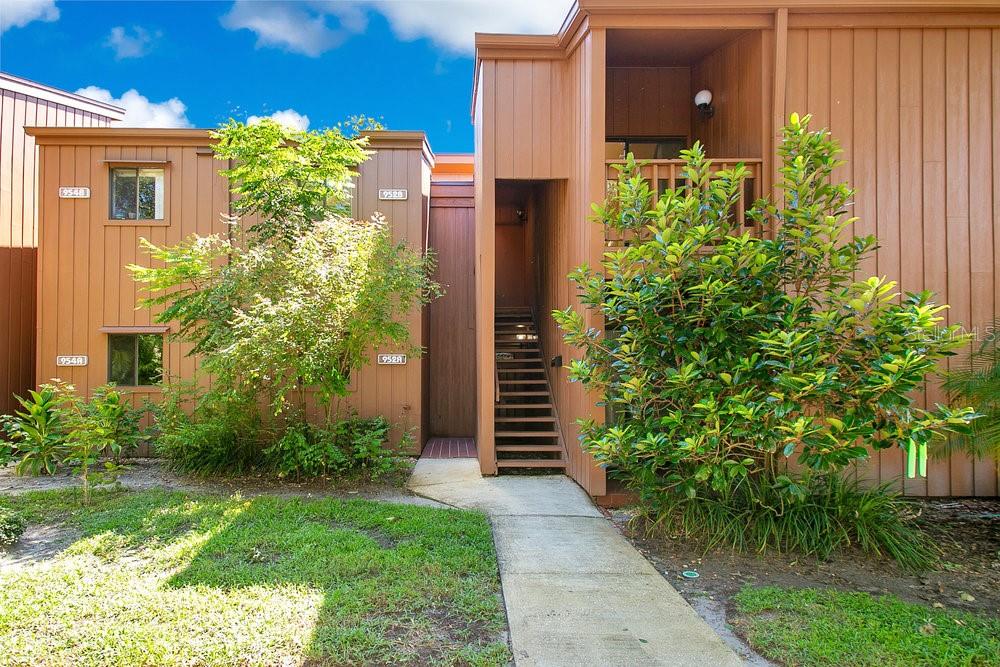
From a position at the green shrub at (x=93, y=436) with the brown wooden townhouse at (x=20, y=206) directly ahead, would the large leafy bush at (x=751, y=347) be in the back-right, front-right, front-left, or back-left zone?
back-right

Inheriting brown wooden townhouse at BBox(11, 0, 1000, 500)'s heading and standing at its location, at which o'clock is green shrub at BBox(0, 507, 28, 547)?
The green shrub is roughly at 2 o'clock from the brown wooden townhouse.

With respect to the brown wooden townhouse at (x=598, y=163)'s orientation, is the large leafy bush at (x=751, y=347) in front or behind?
in front

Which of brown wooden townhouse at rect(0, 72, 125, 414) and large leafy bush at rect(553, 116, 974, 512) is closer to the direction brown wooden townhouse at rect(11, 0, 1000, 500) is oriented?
the large leafy bush

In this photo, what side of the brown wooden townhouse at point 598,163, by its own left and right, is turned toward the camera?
front

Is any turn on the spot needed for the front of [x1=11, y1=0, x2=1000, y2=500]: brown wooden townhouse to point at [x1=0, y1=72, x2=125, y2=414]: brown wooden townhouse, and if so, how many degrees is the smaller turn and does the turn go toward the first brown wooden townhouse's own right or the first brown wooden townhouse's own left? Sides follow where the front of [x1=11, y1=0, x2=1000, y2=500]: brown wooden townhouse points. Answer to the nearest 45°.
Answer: approximately 90° to the first brown wooden townhouse's own right

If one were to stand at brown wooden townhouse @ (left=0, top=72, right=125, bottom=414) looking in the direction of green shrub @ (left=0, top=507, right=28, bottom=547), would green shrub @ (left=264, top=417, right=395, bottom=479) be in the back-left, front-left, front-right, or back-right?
front-left

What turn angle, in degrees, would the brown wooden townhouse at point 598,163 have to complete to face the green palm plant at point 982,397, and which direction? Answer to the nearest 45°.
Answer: approximately 45° to its left
